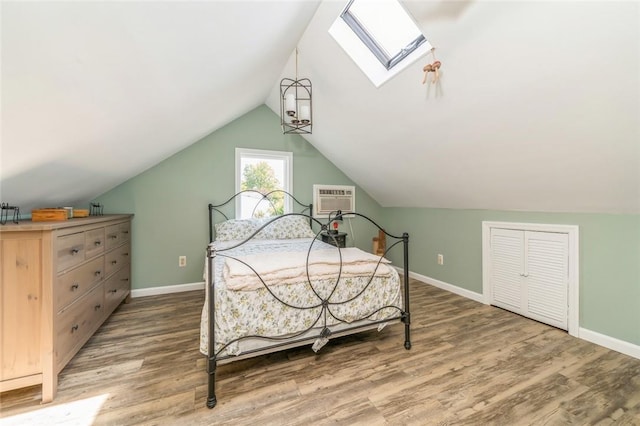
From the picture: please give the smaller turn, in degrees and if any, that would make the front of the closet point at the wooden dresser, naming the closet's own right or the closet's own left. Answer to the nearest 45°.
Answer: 0° — it already faces it

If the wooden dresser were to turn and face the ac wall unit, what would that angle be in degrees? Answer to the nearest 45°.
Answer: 0° — it already faces it

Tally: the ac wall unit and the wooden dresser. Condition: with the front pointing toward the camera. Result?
1

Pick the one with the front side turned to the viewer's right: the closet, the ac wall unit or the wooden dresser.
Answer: the wooden dresser

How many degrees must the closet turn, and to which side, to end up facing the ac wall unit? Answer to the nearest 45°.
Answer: approximately 45° to its right

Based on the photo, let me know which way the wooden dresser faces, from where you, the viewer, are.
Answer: facing to the right of the viewer

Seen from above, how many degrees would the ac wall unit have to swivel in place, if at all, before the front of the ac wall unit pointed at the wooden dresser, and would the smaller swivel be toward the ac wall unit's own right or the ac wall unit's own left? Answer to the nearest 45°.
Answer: approximately 45° to the ac wall unit's own right

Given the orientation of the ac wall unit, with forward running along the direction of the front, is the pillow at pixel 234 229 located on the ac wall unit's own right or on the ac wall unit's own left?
on the ac wall unit's own right

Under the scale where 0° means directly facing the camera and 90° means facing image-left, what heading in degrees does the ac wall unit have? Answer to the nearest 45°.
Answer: approximately 0°
